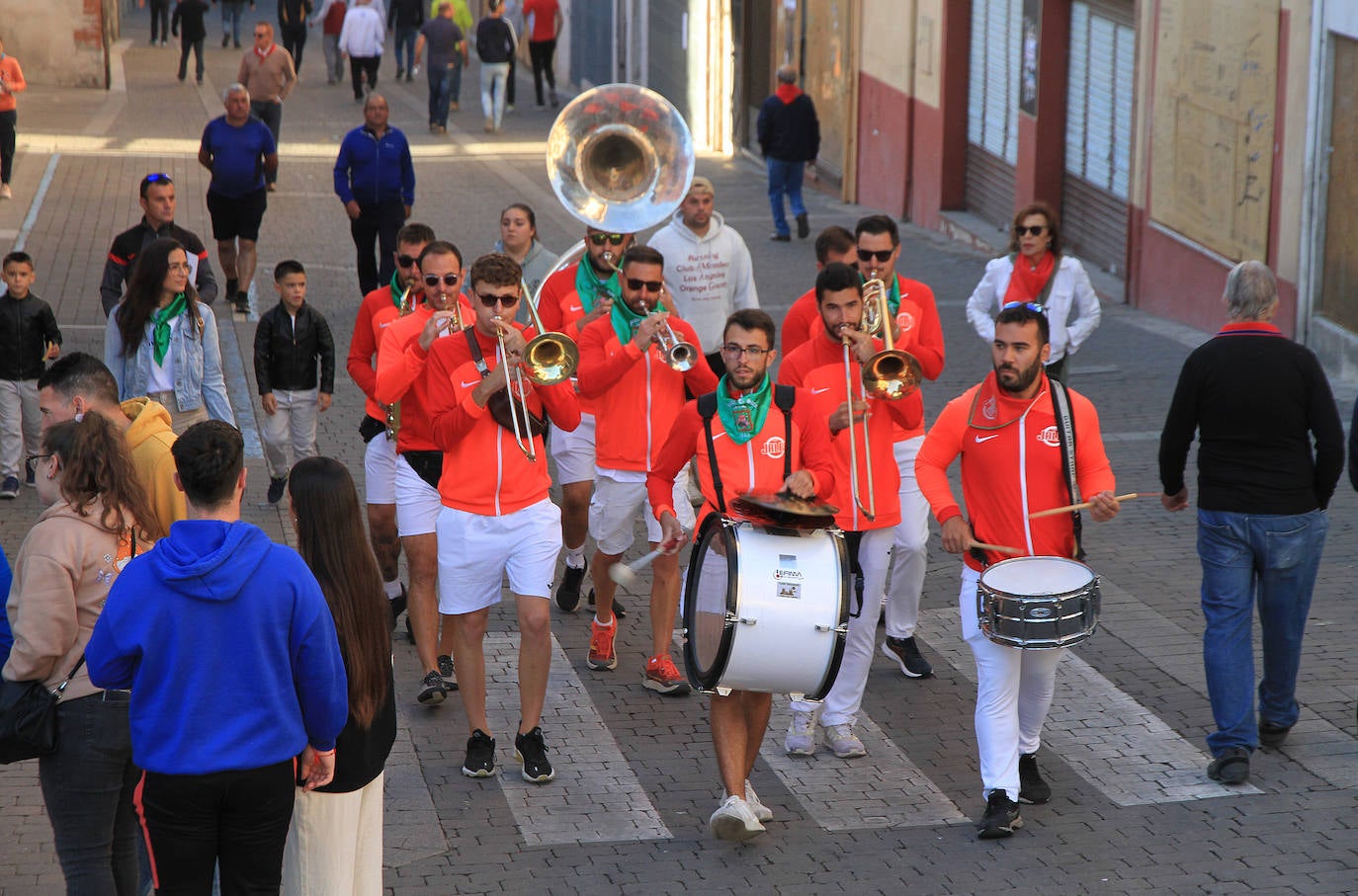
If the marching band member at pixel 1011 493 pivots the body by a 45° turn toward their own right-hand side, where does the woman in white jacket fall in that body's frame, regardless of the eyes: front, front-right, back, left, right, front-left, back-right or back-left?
back-right

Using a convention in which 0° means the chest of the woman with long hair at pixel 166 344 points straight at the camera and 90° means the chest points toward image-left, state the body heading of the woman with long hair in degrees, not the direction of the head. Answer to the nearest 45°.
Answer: approximately 0°

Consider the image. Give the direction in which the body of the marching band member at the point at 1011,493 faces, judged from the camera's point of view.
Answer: toward the camera

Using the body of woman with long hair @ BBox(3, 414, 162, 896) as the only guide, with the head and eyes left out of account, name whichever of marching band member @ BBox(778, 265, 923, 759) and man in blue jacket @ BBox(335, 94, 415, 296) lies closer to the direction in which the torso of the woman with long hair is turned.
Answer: the man in blue jacket

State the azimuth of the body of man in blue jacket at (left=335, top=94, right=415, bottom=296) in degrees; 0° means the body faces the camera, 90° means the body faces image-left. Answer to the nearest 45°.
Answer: approximately 0°

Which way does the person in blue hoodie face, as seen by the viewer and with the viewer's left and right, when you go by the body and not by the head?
facing away from the viewer

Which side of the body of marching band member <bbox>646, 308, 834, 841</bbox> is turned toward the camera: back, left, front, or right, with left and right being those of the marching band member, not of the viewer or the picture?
front

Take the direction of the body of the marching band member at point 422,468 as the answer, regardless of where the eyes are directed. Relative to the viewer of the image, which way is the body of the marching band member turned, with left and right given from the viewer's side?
facing the viewer

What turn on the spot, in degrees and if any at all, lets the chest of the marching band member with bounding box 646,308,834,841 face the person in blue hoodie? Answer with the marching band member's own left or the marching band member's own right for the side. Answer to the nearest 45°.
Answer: approximately 45° to the marching band member's own right

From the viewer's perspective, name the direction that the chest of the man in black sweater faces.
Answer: away from the camera
